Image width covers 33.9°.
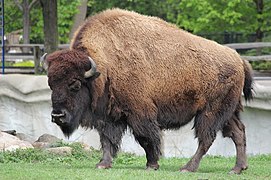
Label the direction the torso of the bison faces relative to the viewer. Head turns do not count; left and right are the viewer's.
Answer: facing to the left of the viewer

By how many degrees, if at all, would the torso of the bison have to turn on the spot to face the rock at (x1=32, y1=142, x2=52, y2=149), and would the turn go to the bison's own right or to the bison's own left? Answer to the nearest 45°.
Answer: approximately 45° to the bison's own right

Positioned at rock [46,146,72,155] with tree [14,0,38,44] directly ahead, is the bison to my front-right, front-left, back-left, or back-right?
back-right

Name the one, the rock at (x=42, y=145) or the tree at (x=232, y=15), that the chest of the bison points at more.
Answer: the rock

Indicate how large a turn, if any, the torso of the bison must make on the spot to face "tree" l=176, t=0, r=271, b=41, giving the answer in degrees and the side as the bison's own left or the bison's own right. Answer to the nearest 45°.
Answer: approximately 90° to the bison's own right

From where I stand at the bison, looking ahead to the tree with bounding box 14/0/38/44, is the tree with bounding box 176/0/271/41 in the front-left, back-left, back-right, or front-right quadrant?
front-right

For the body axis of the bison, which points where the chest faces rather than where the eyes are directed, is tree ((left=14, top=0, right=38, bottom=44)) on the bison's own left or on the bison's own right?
on the bison's own right
